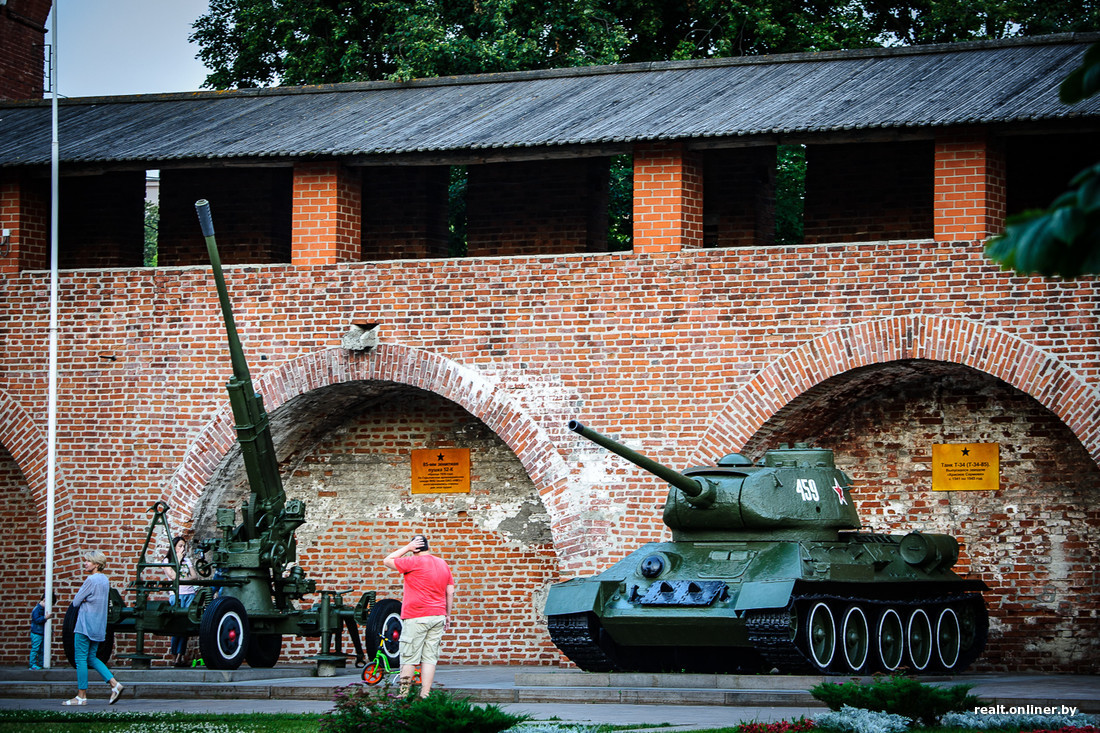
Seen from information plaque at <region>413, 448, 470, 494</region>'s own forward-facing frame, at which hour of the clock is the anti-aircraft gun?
The anti-aircraft gun is roughly at 1 o'clock from the information plaque.

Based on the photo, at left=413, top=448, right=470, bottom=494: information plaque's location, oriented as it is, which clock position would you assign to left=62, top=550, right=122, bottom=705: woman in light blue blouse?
The woman in light blue blouse is roughly at 1 o'clock from the information plaque.

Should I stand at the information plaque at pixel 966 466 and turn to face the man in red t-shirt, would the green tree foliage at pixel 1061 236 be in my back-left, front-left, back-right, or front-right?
front-left

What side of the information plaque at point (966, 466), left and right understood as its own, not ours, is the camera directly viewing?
front

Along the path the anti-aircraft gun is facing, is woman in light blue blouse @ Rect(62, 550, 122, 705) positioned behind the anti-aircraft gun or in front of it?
in front

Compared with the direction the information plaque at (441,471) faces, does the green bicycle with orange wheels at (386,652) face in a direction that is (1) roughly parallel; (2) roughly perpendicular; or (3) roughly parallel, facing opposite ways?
roughly perpendicular

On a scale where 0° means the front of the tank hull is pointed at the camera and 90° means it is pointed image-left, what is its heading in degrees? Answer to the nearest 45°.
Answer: approximately 45°

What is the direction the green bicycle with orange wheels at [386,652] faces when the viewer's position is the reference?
facing to the left of the viewer

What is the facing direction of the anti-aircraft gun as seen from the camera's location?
facing the viewer and to the left of the viewer

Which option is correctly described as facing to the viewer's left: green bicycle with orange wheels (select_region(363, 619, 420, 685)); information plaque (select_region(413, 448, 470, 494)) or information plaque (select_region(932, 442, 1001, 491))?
the green bicycle with orange wheels

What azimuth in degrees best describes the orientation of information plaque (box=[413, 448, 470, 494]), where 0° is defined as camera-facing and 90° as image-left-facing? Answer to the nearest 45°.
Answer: approximately 0°

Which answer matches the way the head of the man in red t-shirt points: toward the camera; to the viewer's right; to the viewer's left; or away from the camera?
away from the camera

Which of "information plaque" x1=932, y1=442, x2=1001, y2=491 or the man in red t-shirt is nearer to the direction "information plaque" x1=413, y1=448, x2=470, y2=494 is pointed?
the man in red t-shirt

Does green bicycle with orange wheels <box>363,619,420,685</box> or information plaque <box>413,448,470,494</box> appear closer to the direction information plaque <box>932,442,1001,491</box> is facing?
the green bicycle with orange wheels
